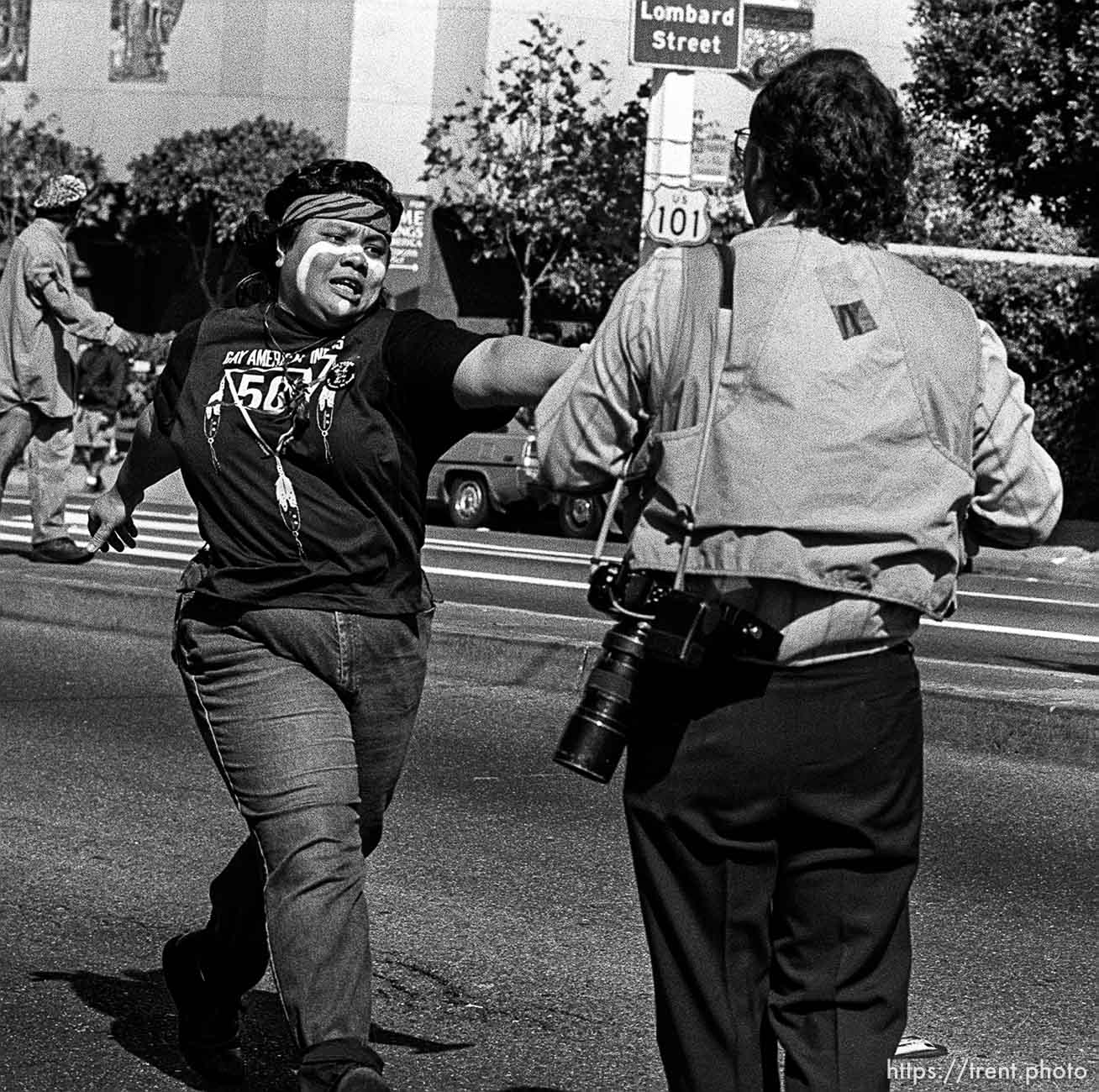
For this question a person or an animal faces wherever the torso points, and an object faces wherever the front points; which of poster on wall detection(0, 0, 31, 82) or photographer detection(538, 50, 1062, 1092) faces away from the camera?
the photographer

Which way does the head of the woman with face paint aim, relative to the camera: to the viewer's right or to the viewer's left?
to the viewer's right

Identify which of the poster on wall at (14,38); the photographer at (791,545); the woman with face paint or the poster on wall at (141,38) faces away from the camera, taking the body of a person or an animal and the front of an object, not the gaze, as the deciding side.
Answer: the photographer

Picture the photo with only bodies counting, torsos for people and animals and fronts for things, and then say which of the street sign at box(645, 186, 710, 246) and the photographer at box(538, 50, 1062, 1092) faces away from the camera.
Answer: the photographer

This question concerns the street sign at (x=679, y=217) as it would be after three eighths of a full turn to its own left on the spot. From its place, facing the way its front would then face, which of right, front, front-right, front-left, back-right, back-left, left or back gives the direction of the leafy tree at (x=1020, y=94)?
front

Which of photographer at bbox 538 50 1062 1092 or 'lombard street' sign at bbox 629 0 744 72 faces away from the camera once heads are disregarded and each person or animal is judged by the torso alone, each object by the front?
the photographer

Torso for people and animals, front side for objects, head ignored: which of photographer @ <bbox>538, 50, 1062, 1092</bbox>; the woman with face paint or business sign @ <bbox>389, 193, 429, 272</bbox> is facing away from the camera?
the photographer

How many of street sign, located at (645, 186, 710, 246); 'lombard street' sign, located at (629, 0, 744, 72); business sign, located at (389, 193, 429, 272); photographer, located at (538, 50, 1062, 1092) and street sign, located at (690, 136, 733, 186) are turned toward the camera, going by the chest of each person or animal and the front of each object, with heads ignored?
4

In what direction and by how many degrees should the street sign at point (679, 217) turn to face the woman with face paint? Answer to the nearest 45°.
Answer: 0° — it already faces them

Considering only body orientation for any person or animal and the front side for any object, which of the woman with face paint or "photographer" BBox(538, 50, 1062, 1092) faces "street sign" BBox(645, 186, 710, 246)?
the photographer

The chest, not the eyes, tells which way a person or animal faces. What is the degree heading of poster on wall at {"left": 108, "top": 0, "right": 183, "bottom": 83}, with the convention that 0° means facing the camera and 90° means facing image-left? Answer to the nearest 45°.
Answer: approximately 0°
